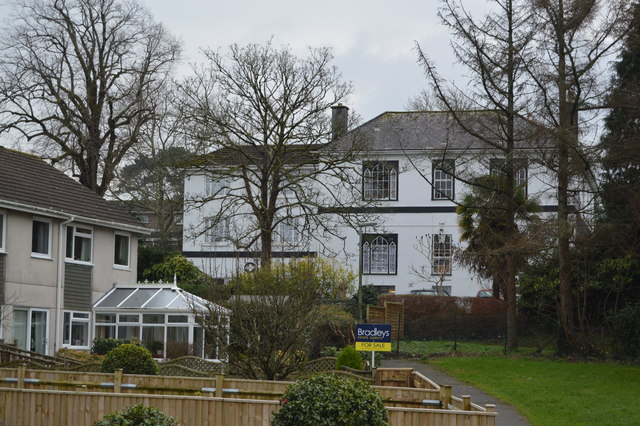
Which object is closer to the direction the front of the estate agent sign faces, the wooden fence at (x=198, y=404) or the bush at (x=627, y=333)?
the wooden fence

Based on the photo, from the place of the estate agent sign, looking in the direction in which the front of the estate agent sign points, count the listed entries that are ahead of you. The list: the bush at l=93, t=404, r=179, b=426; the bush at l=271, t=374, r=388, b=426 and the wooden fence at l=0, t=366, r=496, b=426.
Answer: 3

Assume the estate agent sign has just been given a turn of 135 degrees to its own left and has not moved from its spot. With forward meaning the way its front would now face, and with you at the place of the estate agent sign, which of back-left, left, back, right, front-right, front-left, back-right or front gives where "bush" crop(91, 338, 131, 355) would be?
left

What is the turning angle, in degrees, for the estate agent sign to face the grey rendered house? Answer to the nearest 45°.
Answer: approximately 135° to its right

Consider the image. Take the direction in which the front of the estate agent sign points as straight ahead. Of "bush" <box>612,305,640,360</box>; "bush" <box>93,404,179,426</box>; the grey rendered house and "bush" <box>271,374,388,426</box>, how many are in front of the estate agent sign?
2

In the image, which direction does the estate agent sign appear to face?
toward the camera

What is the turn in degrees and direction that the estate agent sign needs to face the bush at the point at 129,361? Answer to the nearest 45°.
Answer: approximately 90° to its right

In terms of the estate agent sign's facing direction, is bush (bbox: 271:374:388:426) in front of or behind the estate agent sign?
in front

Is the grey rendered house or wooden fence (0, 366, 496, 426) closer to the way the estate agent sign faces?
the wooden fence

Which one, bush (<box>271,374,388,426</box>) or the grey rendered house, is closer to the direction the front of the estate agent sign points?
the bush

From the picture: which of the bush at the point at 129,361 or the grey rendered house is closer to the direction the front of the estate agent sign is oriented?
the bush

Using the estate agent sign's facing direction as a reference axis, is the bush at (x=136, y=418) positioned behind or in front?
in front
